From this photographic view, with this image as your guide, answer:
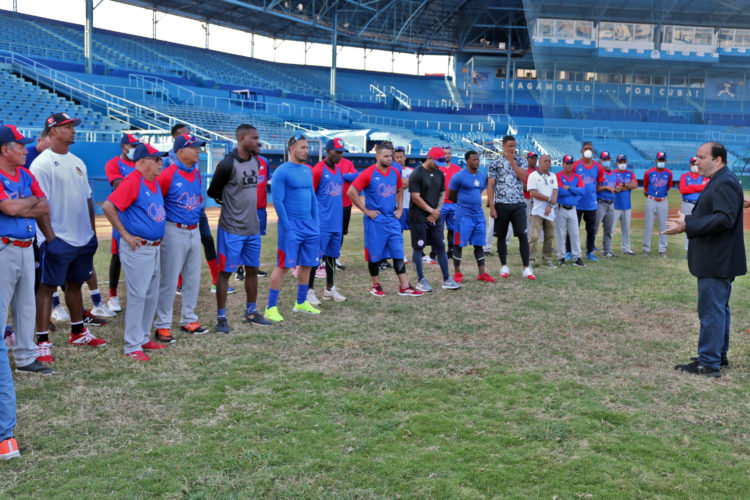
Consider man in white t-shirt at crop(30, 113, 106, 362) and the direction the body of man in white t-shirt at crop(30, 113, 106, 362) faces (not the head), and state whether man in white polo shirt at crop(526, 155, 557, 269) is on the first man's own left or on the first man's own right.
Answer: on the first man's own left

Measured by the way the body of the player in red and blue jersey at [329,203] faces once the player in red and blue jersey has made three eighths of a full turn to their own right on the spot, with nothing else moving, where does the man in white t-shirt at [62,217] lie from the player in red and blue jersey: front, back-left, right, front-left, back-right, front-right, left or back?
front-left

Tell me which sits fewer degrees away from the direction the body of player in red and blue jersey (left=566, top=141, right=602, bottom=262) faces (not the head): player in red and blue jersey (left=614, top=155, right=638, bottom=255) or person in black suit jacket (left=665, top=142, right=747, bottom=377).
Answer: the person in black suit jacket

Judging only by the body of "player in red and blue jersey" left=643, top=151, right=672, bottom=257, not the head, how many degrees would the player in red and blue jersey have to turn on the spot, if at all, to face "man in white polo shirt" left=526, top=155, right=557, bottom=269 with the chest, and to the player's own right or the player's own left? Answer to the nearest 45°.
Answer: approximately 45° to the player's own right

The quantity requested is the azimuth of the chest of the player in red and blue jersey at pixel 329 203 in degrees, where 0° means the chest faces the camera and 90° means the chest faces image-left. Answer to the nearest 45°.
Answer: approximately 315°

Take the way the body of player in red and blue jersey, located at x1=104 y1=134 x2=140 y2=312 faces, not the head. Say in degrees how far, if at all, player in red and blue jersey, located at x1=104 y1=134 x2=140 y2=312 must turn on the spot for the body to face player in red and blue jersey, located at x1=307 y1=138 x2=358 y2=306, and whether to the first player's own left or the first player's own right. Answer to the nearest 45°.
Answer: approximately 45° to the first player's own left

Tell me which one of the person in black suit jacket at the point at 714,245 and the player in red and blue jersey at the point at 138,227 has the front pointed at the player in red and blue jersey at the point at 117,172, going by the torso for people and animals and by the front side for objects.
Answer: the person in black suit jacket

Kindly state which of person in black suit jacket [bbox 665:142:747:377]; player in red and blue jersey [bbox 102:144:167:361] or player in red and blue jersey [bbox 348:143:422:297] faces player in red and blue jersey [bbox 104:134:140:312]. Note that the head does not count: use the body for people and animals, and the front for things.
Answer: the person in black suit jacket

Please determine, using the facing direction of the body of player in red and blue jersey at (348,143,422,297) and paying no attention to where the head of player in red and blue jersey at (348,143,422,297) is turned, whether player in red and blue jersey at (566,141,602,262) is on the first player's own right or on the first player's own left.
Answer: on the first player's own left

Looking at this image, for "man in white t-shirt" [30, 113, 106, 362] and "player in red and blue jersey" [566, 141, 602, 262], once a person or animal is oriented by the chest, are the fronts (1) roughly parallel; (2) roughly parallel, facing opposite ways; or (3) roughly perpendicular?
roughly perpendicular

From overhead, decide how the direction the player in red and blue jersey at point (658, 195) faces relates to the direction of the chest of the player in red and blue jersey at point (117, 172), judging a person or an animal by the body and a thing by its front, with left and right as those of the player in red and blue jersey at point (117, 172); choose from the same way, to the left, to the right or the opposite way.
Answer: to the right
